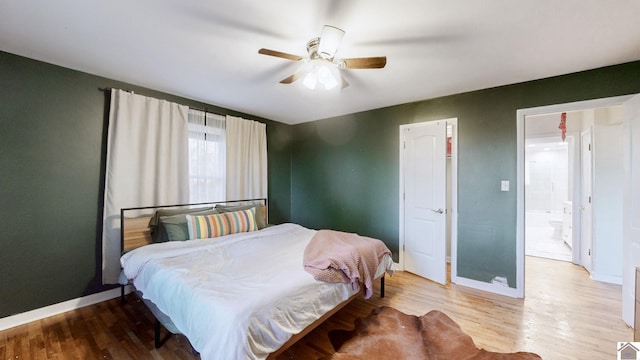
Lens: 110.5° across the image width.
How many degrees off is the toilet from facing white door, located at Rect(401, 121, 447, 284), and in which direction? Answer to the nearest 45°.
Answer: approximately 90° to its left

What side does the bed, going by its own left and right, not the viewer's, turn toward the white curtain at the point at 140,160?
back

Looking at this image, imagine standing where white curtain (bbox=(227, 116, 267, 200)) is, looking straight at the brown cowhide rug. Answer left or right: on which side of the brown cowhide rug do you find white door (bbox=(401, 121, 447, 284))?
left

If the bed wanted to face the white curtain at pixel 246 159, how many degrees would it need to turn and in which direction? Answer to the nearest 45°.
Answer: approximately 135° to its left

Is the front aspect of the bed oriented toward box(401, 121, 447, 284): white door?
no

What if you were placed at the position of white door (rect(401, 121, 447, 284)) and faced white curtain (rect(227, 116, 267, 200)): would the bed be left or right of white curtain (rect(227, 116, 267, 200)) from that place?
left

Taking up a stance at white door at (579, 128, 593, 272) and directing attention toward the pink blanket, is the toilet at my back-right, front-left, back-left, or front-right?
back-right

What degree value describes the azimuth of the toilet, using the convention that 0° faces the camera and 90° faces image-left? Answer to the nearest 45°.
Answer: approximately 90°

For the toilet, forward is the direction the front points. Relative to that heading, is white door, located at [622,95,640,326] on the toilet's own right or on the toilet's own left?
on the toilet's own left

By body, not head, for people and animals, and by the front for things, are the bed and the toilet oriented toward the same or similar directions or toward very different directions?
very different directions

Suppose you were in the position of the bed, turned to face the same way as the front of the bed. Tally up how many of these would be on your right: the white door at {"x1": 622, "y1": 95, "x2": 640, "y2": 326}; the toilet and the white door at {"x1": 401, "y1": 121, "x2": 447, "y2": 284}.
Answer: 0

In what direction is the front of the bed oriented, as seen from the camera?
facing the viewer and to the right of the viewer
